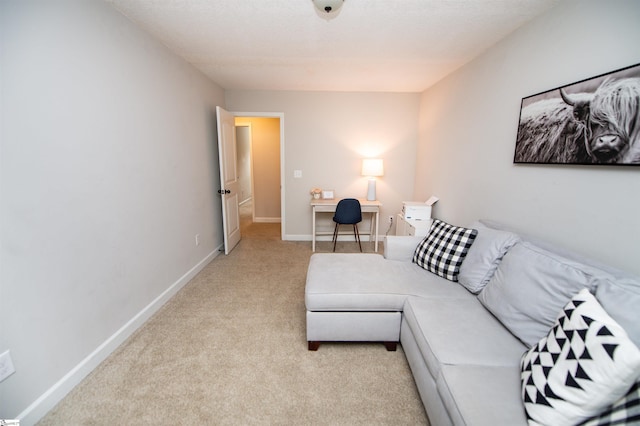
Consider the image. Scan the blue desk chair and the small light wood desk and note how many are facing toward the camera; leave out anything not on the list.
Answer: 1

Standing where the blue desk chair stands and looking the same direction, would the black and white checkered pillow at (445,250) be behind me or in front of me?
behind

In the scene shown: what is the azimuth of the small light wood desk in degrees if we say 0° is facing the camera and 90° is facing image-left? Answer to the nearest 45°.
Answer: approximately 0°

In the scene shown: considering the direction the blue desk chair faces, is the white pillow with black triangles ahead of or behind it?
behind

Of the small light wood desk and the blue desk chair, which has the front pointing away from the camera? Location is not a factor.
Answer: the blue desk chair

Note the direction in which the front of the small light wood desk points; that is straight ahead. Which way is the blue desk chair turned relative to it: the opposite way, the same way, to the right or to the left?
the opposite way

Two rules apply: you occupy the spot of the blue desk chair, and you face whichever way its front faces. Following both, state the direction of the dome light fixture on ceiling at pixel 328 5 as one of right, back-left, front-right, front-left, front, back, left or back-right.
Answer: back

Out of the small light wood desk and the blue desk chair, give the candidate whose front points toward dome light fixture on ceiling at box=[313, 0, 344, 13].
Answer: the small light wood desk

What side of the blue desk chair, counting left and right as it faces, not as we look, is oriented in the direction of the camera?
back
